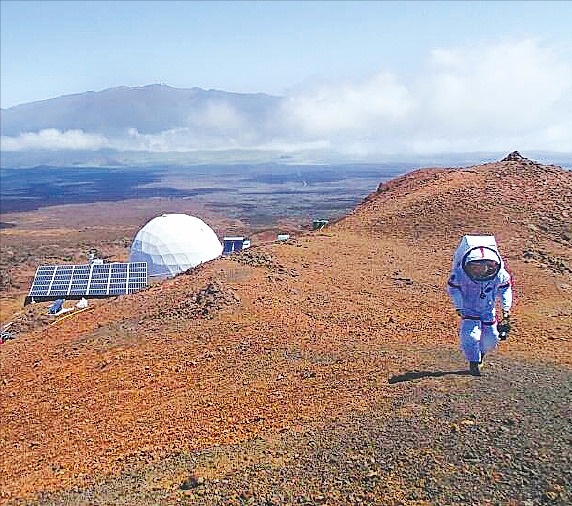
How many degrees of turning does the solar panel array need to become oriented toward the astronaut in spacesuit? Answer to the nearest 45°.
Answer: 0° — it already faces them

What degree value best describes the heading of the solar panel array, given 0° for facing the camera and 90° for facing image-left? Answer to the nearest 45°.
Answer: approximately 0°

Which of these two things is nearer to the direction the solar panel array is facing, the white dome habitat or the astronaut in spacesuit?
the astronaut in spacesuit

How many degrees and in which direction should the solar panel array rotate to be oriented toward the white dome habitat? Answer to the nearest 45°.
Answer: approximately 135° to its left

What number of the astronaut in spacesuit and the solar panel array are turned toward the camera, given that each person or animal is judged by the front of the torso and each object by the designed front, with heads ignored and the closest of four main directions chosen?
2

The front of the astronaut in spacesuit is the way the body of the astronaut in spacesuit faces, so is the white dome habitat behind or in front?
behind
